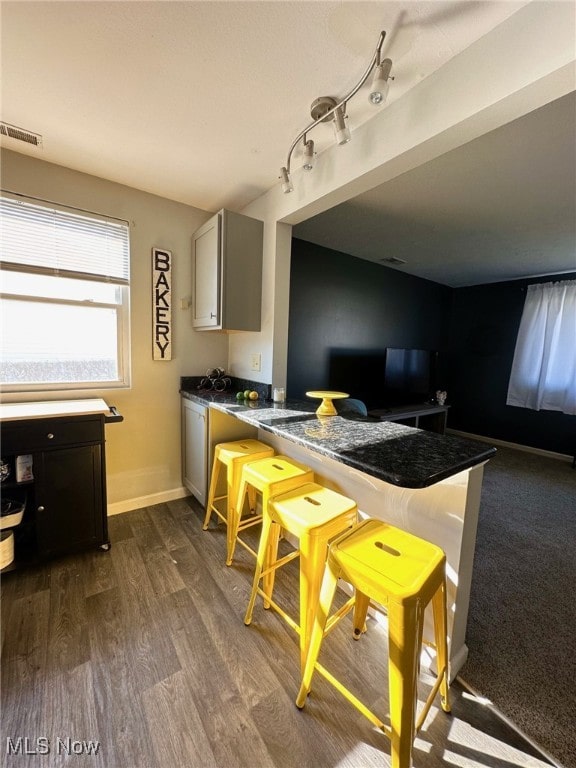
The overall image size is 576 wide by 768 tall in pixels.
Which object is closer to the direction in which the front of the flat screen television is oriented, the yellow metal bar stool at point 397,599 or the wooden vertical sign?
the yellow metal bar stool

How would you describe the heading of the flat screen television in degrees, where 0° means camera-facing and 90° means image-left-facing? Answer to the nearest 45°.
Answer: approximately 0°

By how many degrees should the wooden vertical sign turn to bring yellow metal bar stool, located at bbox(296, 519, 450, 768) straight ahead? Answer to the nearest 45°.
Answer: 0° — it already faces it

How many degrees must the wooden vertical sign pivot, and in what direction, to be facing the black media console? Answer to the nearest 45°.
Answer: approximately 90° to its left

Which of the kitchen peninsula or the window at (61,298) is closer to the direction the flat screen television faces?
the kitchen peninsula

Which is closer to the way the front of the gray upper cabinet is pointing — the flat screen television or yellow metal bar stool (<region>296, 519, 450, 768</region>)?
the yellow metal bar stool

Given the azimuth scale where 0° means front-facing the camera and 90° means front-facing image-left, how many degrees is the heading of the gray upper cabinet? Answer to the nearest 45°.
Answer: approximately 45°
